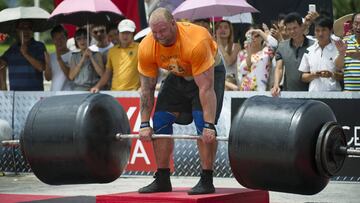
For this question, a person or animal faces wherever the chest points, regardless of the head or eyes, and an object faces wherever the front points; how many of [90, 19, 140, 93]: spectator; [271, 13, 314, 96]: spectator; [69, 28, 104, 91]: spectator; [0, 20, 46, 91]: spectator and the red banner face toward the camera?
5

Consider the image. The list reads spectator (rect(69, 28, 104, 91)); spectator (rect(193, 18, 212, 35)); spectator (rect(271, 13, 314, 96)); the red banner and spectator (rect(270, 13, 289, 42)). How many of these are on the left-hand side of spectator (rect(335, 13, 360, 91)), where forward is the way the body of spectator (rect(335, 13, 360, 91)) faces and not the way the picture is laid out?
0

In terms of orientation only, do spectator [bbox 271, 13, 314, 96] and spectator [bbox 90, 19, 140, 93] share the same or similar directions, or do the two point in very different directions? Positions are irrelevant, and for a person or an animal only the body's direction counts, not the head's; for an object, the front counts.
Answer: same or similar directions

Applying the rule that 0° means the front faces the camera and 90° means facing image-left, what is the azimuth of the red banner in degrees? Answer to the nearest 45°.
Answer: approximately 0°

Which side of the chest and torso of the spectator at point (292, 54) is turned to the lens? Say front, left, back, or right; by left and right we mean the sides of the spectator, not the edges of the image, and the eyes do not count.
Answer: front

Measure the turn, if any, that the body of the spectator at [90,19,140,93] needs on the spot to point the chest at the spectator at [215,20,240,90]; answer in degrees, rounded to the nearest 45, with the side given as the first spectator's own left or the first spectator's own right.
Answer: approximately 90° to the first spectator's own left

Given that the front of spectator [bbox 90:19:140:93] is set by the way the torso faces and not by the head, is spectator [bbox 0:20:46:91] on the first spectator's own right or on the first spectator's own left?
on the first spectator's own right

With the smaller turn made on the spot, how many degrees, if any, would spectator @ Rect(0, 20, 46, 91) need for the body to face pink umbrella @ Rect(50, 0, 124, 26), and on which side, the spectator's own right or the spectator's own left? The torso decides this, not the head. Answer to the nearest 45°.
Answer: approximately 90° to the spectator's own left

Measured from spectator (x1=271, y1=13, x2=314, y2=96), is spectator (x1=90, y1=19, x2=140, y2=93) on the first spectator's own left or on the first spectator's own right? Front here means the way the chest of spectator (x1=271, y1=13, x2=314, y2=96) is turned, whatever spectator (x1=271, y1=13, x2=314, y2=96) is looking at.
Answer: on the first spectator's own right

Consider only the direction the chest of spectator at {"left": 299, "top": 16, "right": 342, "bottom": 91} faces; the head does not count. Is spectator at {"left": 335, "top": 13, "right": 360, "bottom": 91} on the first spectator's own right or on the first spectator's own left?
on the first spectator's own left

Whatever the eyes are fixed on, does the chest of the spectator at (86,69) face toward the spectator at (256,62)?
no

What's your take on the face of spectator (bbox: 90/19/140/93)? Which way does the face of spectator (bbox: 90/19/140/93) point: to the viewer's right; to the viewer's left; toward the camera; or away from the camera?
toward the camera

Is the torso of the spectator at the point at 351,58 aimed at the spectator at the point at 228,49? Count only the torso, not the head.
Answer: no

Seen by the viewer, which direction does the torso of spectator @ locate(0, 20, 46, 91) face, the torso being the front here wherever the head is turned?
toward the camera

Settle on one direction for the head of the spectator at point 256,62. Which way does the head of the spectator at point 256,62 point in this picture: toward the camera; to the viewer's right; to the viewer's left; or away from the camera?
toward the camera
